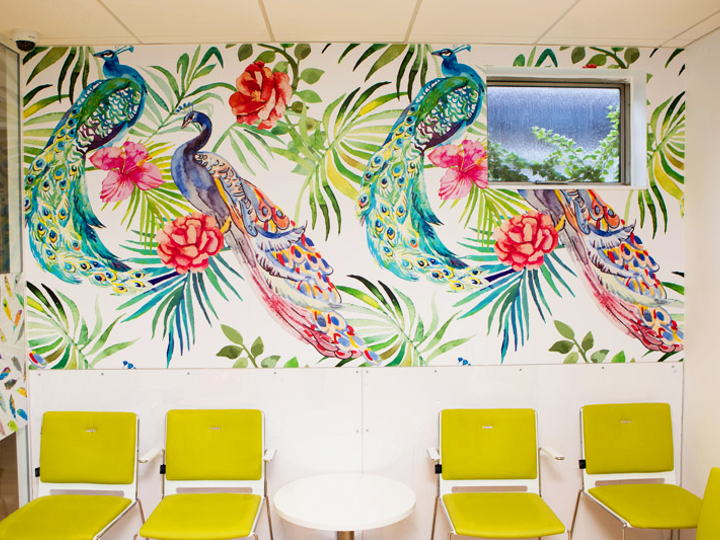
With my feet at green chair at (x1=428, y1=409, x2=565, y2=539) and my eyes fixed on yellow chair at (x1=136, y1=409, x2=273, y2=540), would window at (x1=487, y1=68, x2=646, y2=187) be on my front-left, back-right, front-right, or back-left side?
back-right

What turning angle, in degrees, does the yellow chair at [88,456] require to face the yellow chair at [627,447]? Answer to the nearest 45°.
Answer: approximately 90° to its left

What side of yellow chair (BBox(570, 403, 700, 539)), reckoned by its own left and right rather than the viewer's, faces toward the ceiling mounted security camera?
right

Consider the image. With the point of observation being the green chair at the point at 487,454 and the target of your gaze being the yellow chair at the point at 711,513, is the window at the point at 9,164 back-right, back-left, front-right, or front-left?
back-right

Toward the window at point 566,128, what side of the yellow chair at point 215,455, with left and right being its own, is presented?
left

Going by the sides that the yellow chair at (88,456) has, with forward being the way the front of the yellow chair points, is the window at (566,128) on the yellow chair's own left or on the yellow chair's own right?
on the yellow chair's own left

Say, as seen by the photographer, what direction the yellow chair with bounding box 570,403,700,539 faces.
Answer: facing the viewer and to the right of the viewer

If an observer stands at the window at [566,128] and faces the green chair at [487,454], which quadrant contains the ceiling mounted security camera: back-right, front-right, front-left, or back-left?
front-right

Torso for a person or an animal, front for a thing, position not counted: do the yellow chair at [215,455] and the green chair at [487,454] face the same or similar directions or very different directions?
same or similar directions

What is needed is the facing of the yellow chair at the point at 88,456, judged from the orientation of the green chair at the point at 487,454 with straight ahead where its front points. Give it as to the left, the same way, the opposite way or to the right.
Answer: the same way

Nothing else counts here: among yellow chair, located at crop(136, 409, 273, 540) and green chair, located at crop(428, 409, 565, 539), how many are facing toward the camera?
2

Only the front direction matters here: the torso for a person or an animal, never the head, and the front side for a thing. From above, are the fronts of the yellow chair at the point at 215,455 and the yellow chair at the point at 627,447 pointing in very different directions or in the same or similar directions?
same or similar directions

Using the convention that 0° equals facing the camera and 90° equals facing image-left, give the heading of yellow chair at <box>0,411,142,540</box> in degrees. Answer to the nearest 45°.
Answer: approximately 45°

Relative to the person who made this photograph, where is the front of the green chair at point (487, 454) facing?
facing the viewer

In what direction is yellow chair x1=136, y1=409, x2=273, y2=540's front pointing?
toward the camera
